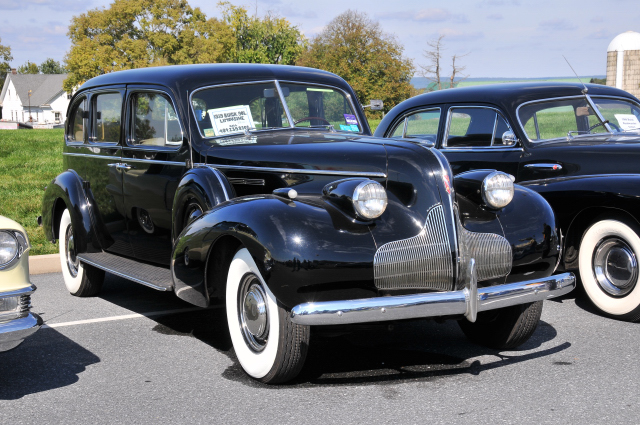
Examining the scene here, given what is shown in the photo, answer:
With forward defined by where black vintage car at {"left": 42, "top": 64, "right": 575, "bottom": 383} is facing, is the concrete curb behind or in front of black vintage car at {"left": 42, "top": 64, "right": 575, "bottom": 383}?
behind

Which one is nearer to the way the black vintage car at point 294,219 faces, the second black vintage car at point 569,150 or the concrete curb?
the second black vintage car

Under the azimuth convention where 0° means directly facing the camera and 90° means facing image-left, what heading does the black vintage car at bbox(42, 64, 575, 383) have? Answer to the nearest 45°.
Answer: approximately 315°

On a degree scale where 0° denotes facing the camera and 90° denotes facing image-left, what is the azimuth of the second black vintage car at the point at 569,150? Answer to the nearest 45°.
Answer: approximately 315°

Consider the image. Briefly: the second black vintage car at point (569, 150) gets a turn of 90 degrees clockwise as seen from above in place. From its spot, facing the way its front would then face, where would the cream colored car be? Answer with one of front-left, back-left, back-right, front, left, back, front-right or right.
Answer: front

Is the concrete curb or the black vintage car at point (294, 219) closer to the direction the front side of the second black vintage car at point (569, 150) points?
the black vintage car

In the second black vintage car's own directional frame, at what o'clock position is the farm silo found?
The farm silo is roughly at 8 o'clock from the second black vintage car.

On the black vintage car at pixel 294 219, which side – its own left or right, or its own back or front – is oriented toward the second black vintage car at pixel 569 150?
left

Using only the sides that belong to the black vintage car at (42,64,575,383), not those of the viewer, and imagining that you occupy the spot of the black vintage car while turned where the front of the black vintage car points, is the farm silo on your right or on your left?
on your left

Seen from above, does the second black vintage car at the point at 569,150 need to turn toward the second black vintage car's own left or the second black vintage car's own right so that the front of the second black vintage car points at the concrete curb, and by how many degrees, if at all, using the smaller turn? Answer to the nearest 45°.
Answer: approximately 135° to the second black vintage car's own right
